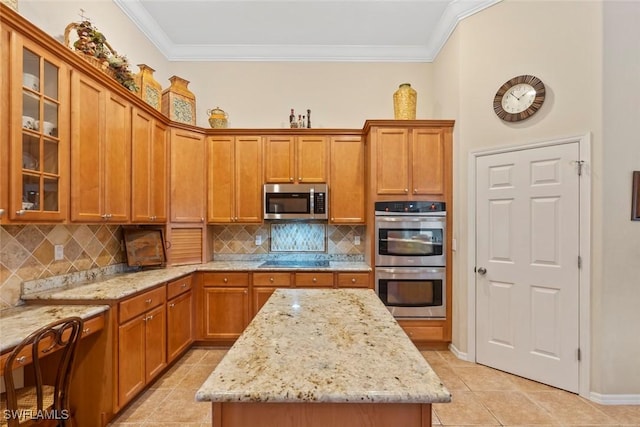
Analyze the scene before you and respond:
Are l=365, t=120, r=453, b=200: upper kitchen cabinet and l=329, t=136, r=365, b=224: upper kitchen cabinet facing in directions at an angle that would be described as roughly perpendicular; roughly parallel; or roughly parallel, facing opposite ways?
roughly parallel

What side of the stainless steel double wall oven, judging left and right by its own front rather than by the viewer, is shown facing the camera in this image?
front

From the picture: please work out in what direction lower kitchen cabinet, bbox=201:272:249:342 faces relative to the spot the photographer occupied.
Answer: facing the viewer

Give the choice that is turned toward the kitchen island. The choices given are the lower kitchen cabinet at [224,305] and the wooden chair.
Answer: the lower kitchen cabinet

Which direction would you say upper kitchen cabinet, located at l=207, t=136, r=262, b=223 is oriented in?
toward the camera

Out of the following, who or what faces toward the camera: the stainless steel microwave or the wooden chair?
the stainless steel microwave

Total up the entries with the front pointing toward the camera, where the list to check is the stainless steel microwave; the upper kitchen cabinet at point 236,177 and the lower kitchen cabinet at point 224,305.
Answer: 3

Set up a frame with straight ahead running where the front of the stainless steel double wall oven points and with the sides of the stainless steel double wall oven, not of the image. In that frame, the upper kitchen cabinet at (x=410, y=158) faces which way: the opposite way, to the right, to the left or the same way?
the same way

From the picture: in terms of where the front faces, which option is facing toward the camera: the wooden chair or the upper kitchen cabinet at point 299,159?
the upper kitchen cabinet

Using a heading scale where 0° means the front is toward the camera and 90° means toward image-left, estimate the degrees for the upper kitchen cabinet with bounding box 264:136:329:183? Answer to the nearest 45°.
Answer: approximately 0°

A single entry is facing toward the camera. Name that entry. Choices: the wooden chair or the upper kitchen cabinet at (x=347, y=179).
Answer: the upper kitchen cabinet

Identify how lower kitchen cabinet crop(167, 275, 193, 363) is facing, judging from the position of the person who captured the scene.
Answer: facing the viewer and to the right of the viewer

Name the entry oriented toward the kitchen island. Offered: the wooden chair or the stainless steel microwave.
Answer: the stainless steel microwave

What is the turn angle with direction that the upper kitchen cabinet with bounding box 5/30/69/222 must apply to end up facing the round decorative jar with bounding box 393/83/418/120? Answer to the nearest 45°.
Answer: approximately 45° to its left

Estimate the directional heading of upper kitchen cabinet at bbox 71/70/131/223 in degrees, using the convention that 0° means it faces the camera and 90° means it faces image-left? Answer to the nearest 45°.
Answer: approximately 315°
